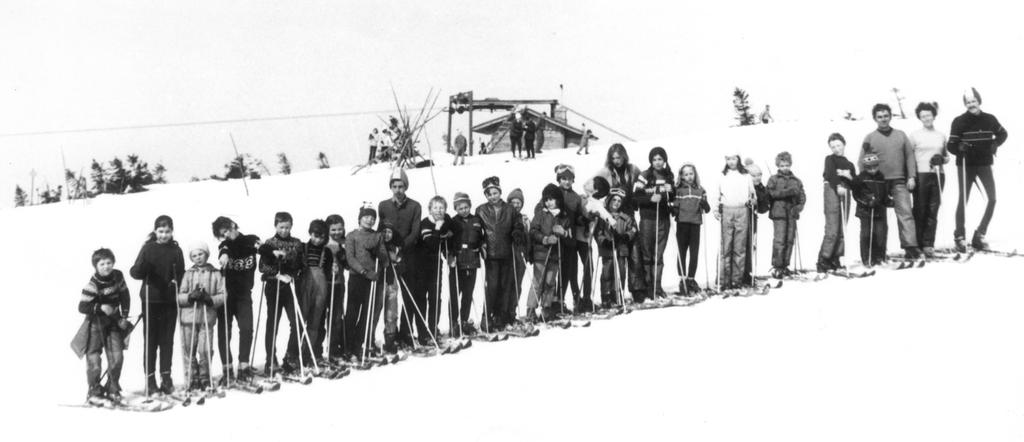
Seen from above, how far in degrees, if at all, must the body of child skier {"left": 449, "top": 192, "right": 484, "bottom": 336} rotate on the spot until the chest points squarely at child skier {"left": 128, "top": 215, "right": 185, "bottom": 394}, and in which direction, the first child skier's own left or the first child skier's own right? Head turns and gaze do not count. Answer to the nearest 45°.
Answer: approximately 90° to the first child skier's own right

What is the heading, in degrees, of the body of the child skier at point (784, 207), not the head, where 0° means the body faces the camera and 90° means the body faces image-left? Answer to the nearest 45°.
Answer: approximately 0°

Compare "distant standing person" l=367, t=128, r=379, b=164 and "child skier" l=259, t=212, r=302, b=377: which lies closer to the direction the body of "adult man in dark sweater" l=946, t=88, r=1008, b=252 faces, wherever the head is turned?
the child skier

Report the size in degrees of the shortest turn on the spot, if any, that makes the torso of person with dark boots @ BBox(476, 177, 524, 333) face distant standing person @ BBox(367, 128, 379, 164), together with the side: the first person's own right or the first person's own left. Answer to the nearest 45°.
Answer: approximately 180°

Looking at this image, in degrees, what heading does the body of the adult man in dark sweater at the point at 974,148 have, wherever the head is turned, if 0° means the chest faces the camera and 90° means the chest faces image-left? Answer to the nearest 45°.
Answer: approximately 0°

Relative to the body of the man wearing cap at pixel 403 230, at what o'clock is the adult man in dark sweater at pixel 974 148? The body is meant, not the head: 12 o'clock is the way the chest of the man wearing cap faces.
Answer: The adult man in dark sweater is roughly at 9 o'clock from the man wearing cap.

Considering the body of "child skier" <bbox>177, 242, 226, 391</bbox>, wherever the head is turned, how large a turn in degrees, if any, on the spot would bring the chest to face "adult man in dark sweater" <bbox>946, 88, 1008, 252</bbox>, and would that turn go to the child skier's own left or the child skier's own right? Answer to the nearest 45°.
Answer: approximately 90° to the child skier's own left
